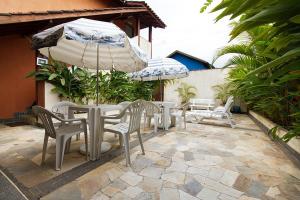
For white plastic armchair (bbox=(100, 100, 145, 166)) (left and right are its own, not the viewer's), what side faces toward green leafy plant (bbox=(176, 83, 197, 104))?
right

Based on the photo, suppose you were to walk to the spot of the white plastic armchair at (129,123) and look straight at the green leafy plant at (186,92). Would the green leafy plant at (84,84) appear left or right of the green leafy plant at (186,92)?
left

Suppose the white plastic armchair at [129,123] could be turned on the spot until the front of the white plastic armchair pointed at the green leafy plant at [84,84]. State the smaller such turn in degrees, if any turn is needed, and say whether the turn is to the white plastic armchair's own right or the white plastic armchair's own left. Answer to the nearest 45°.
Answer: approximately 45° to the white plastic armchair's own right

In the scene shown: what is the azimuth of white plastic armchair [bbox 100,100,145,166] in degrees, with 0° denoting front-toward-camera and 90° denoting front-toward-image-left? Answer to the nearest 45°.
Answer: approximately 135°

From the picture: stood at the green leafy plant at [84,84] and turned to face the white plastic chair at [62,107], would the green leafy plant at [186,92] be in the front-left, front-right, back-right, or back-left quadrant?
back-left
